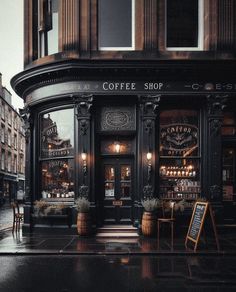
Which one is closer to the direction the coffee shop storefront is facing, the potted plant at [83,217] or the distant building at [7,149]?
the potted plant

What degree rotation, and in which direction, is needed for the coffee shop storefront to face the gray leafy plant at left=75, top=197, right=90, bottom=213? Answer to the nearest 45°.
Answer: approximately 45° to its right

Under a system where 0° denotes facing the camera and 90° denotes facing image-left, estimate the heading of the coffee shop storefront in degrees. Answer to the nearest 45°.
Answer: approximately 0°
